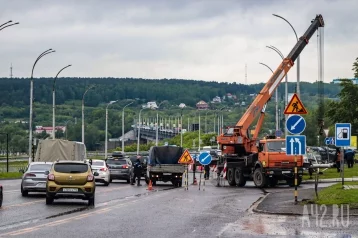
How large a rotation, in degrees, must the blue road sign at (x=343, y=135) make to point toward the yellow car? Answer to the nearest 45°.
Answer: approximately 90° to its right

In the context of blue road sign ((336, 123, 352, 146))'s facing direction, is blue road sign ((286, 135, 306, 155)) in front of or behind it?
in front

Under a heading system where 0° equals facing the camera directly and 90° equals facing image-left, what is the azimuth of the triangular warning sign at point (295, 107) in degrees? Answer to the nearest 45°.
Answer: approximately 0°
